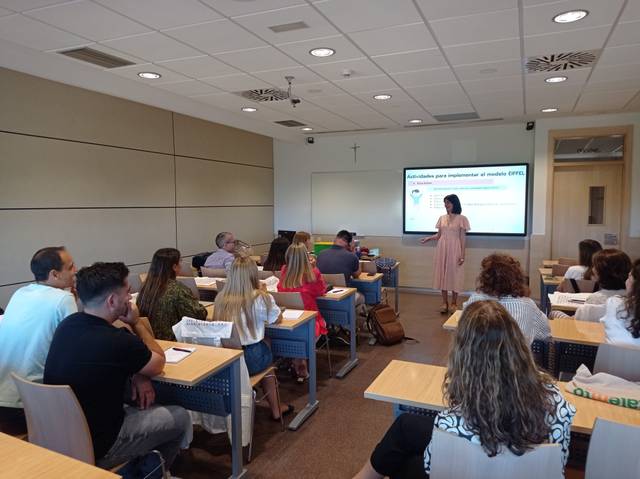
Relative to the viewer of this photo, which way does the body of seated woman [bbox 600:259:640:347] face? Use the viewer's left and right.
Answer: facing away from the viewer and to the left of the viewer

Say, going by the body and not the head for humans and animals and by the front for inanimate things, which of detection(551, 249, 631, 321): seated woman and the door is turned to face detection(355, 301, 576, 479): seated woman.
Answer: the door

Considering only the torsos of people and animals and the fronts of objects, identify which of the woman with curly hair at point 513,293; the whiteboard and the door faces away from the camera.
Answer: the woman with curly hair

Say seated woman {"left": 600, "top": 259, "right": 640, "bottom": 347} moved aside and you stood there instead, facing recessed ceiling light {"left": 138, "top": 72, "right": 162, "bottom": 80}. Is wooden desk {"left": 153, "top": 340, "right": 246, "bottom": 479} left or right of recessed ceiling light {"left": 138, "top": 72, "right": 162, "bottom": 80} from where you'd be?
left

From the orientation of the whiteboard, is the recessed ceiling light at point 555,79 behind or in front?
in front

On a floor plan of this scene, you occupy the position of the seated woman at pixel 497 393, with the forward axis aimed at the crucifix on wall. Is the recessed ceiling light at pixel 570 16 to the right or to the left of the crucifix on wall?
right

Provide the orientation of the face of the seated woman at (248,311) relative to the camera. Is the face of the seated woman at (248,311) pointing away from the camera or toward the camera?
away from the camera

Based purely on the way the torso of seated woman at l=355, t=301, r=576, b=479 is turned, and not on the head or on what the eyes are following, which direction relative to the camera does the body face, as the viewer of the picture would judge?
away from the camera

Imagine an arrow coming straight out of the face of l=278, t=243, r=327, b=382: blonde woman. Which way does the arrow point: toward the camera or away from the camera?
away from the camera

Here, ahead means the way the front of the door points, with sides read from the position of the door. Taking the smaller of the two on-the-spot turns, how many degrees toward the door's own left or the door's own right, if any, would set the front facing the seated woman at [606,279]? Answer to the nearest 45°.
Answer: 0° — it already faces them

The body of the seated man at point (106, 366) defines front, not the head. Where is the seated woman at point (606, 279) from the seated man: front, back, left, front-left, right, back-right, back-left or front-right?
front-right

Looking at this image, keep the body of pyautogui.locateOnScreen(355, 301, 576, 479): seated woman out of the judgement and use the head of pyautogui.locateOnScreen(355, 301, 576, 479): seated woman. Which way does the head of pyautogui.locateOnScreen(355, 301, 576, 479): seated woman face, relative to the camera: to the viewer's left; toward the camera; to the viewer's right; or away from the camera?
away from the camera

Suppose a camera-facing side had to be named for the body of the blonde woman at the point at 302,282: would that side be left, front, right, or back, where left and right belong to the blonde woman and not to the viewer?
back

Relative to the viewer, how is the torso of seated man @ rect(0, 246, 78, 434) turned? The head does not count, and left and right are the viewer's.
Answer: facing away from the viewer and to the right of the viewer

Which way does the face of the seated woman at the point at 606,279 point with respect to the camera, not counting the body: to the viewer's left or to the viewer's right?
to the viewer's left
